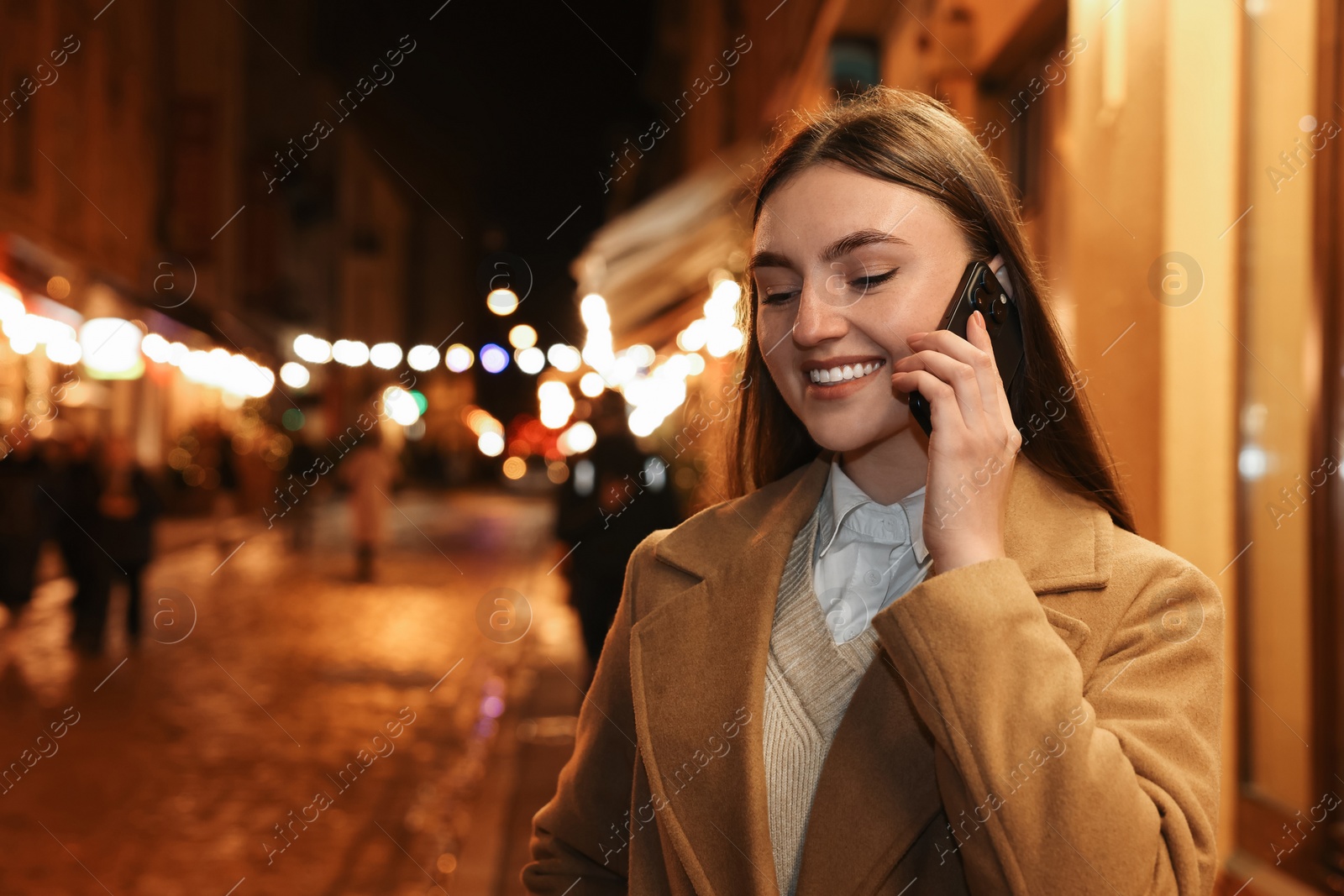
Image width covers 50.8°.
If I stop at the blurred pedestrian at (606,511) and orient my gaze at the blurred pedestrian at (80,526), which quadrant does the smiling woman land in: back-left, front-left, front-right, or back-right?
back-left

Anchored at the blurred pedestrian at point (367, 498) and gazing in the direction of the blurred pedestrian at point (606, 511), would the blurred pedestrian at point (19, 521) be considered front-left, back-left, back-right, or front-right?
front-right

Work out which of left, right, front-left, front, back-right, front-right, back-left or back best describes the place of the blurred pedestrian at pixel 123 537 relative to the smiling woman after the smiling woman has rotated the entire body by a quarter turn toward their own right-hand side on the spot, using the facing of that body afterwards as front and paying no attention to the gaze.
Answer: front

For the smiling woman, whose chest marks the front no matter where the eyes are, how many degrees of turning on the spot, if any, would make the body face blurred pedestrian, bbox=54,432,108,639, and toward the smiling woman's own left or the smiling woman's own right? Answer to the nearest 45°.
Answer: approximately 90° to the smiling woman's own right

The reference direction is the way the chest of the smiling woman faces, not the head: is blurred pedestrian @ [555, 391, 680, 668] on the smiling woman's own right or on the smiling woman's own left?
on the smiling woman's own right

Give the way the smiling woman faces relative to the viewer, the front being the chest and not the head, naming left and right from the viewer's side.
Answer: facing the viewer and to the left of the viewer

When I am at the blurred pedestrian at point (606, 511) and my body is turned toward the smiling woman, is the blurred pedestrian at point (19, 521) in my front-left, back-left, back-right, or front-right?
back-right

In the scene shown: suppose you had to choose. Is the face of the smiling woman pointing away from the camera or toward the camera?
toward the camera

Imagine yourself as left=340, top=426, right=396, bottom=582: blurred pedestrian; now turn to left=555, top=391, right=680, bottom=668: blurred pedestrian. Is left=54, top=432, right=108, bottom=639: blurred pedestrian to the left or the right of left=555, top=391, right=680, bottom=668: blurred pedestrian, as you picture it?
right

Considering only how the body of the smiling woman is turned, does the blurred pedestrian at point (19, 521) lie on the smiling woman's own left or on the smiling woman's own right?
on the smiling woman's own right
